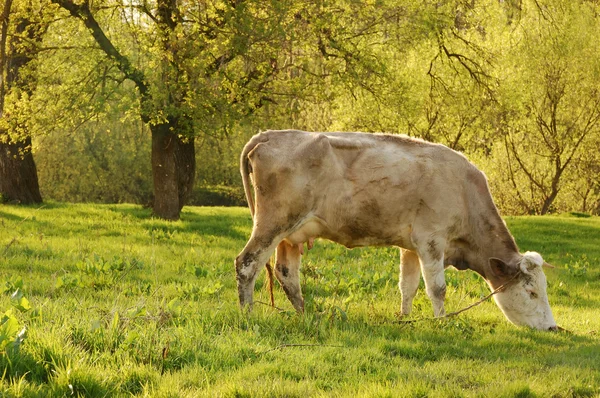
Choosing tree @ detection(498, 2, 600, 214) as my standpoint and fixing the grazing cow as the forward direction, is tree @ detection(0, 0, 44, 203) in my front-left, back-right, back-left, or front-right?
front-right

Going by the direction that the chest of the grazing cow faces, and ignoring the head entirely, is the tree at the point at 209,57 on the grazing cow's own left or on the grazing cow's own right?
on the grazing cow's own left

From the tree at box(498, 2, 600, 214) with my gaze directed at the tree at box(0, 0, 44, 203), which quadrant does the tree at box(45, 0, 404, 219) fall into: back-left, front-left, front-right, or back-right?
front-left

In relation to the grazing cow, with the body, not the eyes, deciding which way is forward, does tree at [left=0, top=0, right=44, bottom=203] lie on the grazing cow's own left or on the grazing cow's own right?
on the grazing cow's own left

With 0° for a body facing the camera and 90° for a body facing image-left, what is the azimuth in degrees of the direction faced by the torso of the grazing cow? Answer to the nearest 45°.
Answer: approximately 270°

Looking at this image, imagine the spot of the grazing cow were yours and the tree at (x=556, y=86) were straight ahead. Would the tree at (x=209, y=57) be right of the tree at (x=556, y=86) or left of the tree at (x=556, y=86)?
left

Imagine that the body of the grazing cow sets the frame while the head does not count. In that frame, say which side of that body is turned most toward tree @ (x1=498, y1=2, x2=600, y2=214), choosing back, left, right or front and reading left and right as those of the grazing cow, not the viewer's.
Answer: left

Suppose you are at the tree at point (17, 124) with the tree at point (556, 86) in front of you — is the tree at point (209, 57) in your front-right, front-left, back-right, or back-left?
front-right
